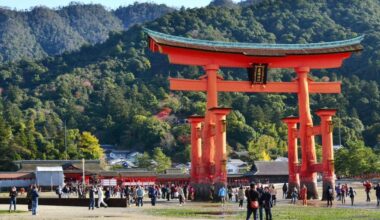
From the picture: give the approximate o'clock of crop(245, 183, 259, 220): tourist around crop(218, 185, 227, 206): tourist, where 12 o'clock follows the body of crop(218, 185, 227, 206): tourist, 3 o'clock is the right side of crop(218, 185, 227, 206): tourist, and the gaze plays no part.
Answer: crop(245, 183, 259, 220): tourist is roughly at 6 o'clock from crop(218, 185, 227, 206): tourist.

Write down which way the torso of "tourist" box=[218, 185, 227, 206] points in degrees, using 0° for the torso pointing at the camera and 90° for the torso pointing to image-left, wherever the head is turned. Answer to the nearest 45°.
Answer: approximately 180°

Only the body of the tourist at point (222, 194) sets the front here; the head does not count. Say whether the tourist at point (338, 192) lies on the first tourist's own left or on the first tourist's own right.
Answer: on the first tourist's own right

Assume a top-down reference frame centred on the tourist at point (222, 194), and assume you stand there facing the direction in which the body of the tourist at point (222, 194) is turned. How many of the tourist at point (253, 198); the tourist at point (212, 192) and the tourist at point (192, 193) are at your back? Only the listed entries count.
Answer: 1

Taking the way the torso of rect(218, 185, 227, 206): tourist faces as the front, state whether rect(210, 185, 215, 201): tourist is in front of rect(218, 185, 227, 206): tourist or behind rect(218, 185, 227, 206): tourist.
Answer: in front
